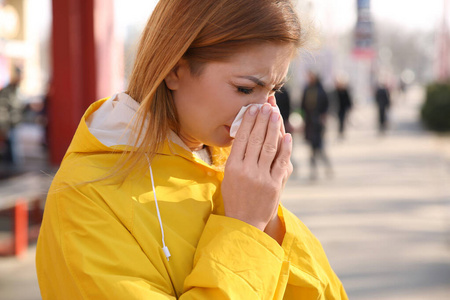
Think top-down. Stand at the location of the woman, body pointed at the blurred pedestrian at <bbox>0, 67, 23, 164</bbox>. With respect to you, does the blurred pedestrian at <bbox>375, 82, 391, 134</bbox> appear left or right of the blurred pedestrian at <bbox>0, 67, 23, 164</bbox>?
right

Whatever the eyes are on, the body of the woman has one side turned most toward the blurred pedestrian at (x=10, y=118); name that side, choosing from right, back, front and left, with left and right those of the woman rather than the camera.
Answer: back

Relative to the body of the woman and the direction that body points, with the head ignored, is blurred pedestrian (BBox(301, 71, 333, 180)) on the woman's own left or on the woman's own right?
on the woman's own left

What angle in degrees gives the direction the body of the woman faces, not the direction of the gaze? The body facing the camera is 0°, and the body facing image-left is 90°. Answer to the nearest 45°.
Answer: approximately 315°

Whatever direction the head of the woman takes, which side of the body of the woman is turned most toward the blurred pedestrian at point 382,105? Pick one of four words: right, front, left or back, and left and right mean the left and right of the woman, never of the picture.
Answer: left
